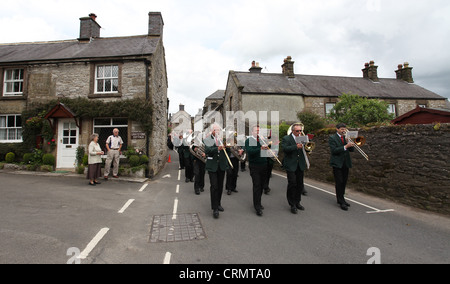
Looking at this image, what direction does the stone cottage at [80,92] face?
toward the camera

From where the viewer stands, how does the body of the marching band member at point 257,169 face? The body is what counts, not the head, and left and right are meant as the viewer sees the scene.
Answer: facing the viewer and to the right of the viewer

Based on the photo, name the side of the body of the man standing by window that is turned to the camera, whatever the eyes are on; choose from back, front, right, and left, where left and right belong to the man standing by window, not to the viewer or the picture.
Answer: front

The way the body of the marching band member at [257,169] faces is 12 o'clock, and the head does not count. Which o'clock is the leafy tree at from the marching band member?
The leafy tree is roughly at 8 o'clock from the marching band member.

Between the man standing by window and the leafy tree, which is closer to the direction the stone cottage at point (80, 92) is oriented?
the man standing by window

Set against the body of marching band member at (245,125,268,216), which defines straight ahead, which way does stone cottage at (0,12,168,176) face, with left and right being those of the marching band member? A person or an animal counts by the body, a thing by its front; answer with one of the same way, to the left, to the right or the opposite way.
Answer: the same way

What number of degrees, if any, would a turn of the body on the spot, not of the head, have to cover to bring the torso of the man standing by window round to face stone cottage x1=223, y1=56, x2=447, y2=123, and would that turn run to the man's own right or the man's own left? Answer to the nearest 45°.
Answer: approximately 90° to the man's own left

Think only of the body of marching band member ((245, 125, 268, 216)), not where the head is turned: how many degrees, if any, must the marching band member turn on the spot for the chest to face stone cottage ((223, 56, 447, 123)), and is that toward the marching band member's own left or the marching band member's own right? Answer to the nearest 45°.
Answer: approximately 135° to the marching band member's own left

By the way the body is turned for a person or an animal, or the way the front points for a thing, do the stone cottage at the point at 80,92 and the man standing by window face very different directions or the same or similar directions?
same or similar directions

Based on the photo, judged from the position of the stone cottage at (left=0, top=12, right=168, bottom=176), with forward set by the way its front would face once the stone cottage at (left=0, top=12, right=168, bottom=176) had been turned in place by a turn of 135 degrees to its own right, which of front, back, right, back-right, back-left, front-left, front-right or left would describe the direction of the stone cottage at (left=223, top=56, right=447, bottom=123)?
back-right

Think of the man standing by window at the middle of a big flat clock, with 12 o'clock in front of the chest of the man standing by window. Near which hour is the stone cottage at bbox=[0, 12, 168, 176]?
The stone cottage is roughly at 5 o'clock from the man standing by window.

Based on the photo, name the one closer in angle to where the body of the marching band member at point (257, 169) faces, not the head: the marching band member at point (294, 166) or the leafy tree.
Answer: the marching band member

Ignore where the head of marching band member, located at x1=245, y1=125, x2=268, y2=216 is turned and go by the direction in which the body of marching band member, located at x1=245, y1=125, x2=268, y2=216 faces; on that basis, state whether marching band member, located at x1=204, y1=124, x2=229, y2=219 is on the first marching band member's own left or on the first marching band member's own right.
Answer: on the first marching band member's own right

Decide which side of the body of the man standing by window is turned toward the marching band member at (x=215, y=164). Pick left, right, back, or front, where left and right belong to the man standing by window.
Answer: front

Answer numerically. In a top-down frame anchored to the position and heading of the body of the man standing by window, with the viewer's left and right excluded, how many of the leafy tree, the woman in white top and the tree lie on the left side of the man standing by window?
2

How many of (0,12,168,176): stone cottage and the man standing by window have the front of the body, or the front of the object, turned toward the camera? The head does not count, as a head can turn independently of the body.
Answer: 2

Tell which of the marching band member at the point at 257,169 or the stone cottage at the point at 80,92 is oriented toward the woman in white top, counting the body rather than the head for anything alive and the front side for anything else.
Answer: the stone cottage

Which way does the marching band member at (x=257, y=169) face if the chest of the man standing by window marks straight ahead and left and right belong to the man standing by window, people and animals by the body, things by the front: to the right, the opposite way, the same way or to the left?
the same way

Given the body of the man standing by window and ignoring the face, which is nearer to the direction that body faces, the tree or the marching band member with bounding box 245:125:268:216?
the marching band member

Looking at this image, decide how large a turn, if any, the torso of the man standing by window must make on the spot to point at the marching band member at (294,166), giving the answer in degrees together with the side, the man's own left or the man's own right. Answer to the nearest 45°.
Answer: approximately 45° to the man's own left
